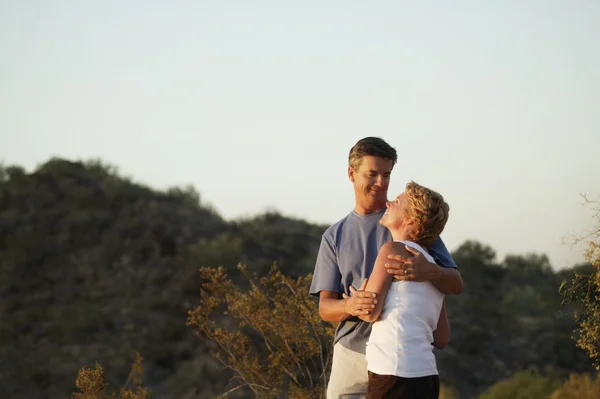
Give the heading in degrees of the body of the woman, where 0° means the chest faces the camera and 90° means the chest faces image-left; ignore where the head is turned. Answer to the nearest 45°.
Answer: approximately 135°

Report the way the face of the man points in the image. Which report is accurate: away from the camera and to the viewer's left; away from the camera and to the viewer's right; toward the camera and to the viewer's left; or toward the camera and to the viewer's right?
toward the camera and to the viewer's right

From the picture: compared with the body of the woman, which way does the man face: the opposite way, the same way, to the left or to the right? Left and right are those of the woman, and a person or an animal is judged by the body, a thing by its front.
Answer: the opposite way
